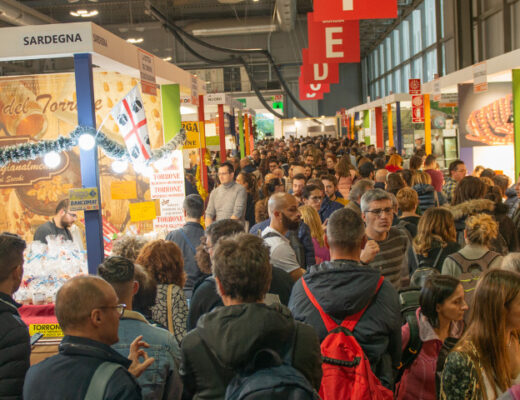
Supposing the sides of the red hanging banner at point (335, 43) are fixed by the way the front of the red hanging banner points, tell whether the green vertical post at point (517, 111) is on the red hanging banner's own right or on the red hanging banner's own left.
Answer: on the red hanging banner's own left

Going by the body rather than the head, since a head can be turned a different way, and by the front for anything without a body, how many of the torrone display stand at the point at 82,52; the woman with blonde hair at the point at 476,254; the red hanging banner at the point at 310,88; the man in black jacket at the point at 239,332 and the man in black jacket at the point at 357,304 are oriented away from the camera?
3

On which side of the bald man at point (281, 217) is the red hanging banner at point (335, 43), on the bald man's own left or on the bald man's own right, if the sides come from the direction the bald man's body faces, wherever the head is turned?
on the bald man's own left

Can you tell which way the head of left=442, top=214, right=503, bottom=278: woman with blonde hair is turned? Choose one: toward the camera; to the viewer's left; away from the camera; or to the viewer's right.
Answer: away from the camera

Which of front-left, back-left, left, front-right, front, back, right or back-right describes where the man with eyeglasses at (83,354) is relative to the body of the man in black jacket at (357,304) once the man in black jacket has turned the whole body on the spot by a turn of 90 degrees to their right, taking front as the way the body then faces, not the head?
back-right
